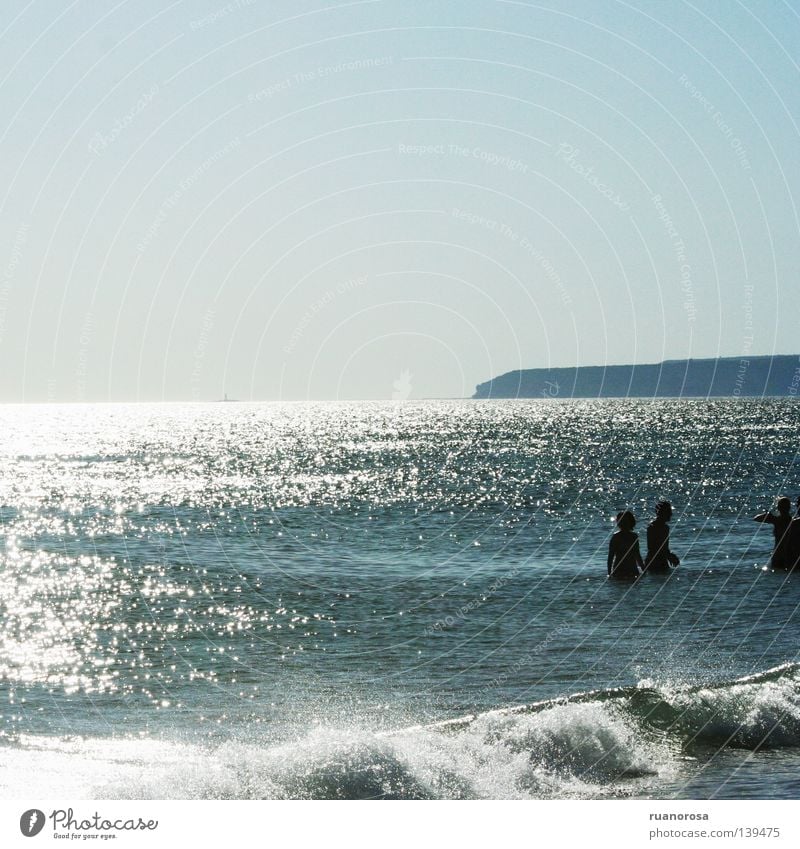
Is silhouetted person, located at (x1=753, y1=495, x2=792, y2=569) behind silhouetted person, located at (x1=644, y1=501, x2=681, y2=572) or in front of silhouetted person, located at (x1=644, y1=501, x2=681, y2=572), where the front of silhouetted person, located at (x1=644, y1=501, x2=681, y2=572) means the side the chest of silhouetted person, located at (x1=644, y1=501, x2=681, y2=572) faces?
in front

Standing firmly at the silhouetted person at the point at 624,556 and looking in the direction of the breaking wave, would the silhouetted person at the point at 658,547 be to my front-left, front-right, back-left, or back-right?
back-left
